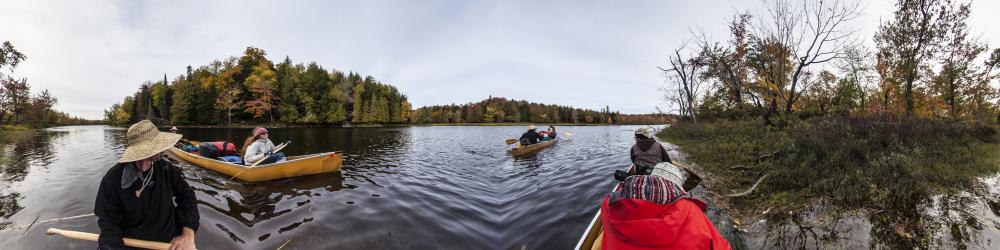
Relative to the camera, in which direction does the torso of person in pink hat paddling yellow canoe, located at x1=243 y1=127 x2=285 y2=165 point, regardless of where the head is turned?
to the viewer's right

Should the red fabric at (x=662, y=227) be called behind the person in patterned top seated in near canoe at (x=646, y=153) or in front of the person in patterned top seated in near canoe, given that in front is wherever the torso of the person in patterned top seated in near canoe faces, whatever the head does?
behind

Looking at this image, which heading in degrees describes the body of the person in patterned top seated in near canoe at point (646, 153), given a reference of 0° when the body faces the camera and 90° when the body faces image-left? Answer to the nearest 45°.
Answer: approximately 180°

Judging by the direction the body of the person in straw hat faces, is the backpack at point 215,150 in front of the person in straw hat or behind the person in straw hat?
behind

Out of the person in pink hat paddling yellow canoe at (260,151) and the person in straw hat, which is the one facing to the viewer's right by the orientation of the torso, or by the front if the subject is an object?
the person in pink hat paddling yellow canoe

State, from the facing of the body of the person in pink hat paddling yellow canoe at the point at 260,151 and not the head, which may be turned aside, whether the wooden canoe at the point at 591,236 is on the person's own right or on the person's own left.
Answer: on the person's own right

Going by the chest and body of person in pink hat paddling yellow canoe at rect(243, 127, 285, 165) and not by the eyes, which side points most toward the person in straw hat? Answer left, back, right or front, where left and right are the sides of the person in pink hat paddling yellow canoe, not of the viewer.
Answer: right
